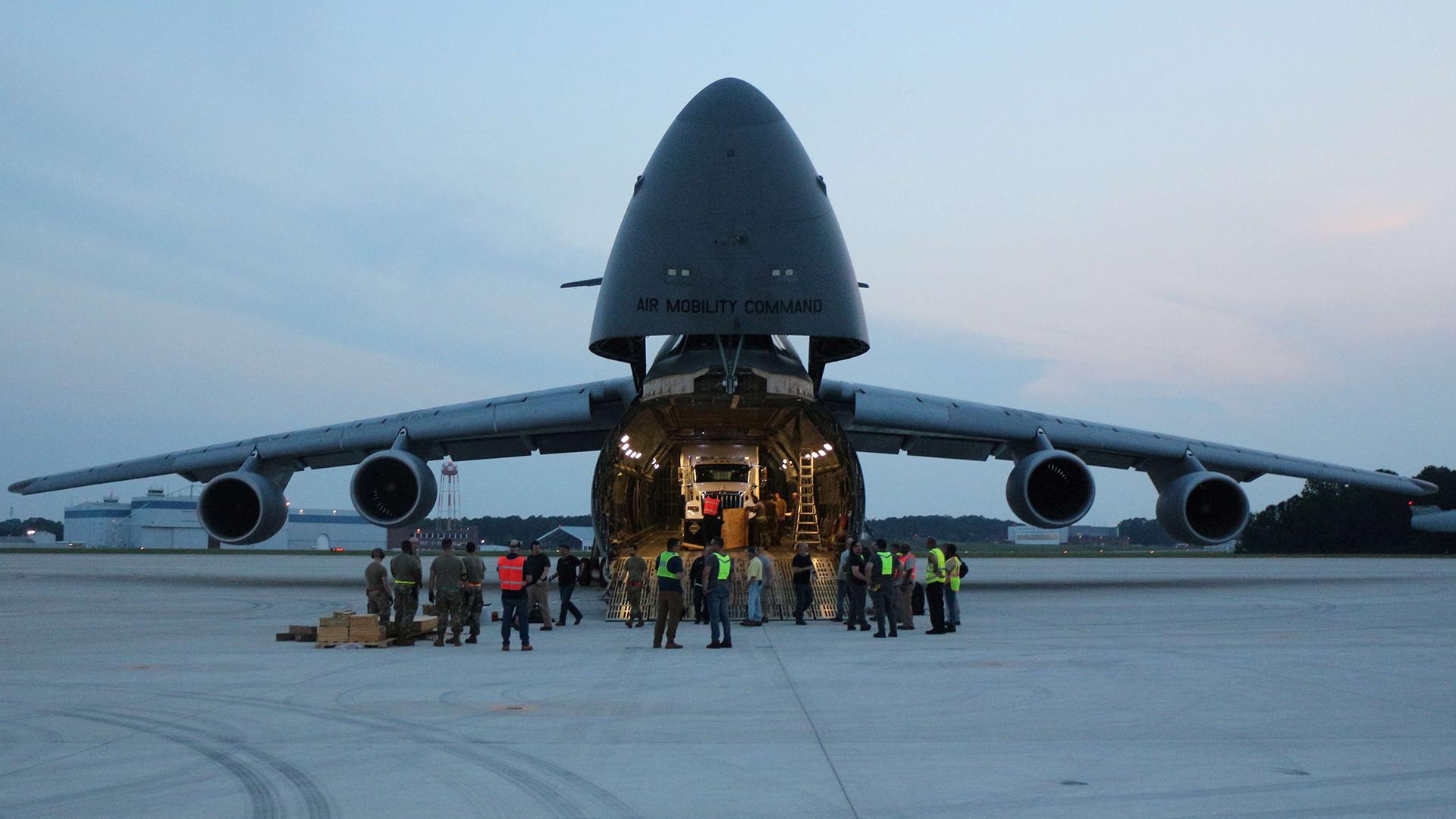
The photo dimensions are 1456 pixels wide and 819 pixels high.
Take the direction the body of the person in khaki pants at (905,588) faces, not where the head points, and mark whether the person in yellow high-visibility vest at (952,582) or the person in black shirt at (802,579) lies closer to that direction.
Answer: the person in black shirt

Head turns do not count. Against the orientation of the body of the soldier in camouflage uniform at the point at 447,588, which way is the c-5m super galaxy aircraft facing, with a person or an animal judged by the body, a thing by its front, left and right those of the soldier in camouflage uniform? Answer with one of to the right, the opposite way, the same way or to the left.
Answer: the opposite way

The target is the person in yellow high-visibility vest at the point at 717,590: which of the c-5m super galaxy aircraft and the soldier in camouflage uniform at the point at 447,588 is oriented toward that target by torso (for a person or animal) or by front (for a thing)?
the c-5m super galaxy aircraft

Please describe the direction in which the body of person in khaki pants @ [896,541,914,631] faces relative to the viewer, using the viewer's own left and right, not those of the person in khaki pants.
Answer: facing to the left of the viewer

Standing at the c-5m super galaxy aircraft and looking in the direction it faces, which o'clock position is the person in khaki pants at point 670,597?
The person in khaki pants is roughly at 12 o'clock from the c-5m super galaxy aircraft.

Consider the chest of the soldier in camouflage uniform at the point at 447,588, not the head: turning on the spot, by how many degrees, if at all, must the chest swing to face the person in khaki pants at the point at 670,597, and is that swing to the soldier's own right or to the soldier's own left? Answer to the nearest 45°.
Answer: approximately 90° to the soldier's own right

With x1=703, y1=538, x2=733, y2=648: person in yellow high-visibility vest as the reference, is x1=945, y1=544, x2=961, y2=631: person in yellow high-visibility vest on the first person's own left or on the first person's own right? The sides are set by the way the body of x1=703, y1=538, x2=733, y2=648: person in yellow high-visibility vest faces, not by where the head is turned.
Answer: on the first person's own right

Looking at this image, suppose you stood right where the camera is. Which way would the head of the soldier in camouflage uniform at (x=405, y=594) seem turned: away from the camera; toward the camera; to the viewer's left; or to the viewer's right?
away from the camera

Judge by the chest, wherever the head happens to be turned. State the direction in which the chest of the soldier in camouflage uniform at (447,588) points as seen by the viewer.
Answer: away from the camera

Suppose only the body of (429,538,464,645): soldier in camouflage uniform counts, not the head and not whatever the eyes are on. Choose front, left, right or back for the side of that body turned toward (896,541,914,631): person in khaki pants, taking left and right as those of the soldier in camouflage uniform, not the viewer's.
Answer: right
